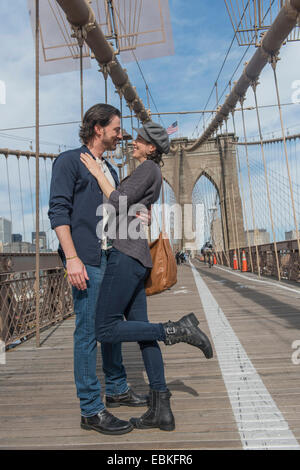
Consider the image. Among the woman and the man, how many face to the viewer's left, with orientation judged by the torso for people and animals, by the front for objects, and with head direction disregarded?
1

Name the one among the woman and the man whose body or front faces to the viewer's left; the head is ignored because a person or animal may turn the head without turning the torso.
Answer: the woman

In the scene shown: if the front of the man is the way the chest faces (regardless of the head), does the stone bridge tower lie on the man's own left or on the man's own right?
on the man's own left

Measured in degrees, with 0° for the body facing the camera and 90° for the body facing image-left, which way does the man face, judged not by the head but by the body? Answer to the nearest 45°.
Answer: approximately 270°

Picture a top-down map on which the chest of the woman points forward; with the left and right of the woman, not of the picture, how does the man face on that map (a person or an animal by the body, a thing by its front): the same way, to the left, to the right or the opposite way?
the opposite way

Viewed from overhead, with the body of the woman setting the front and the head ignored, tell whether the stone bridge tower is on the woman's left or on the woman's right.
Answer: on the woman's right

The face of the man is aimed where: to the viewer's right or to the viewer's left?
to the viewer's right

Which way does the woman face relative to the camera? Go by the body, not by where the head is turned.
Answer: to the viewer's left
